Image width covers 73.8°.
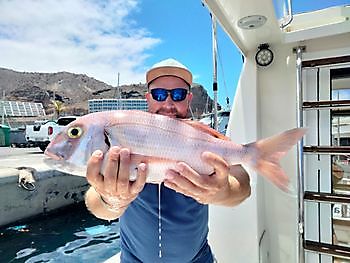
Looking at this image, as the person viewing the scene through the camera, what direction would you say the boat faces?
facing away from the viewer

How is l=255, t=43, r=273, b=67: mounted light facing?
toward the camera

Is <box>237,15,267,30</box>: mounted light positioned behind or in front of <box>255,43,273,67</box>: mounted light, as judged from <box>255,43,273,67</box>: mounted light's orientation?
in front

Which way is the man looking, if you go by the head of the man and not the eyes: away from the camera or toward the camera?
toward the camera

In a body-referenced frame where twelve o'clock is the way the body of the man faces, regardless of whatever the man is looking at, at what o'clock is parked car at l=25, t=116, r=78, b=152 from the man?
The parked car is roughly at 5 o'clock from the man.

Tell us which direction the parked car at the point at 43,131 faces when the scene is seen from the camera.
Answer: facing away from the viewer and to the right of the viewer

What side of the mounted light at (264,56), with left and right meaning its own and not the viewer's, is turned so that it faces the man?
front
